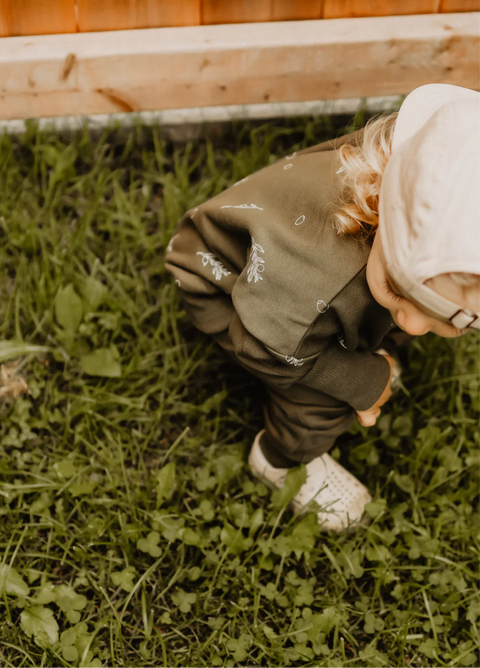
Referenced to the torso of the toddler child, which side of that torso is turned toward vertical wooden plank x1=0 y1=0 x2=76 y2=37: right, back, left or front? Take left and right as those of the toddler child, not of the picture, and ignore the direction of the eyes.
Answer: back

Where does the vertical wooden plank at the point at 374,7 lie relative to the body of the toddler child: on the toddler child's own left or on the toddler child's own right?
on the toddler child's own left

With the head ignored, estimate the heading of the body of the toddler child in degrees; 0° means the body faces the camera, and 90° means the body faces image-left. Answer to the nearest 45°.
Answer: approximately 315°

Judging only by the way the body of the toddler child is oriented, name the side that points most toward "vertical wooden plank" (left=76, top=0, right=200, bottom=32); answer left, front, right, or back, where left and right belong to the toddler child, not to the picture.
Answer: back

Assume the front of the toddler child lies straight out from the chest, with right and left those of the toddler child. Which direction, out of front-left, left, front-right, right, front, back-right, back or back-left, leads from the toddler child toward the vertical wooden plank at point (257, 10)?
back-left
